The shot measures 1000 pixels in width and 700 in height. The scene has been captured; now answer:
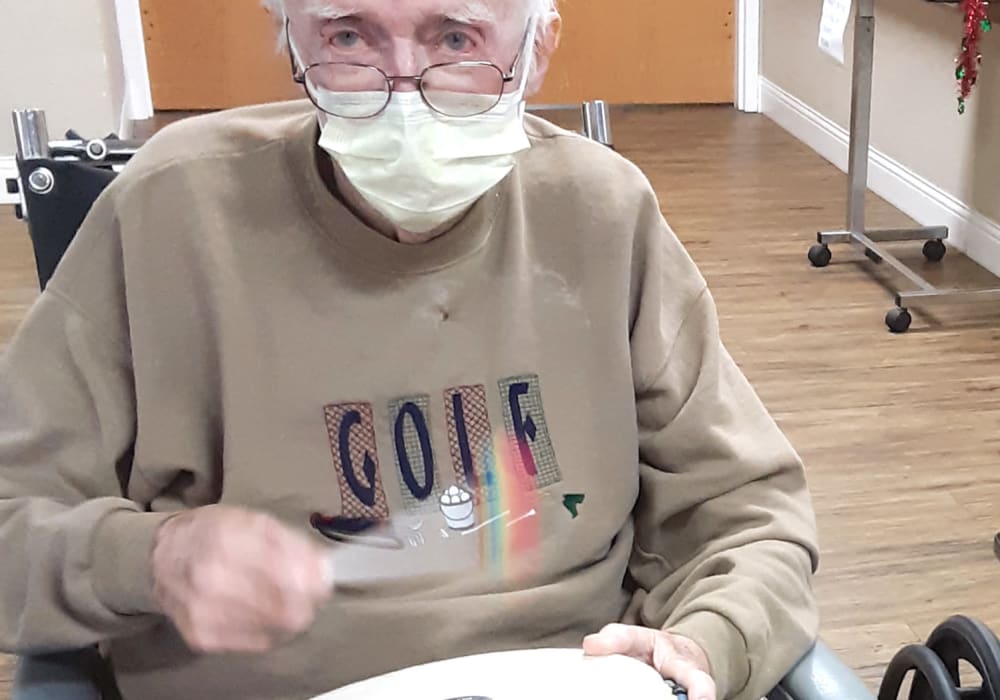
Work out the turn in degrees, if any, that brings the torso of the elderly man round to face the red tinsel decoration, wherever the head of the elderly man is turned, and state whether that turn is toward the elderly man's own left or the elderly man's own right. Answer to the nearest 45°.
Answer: approximately 135° to the elderly man's own left

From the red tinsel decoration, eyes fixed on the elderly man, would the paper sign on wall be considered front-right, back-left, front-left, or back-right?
back-right

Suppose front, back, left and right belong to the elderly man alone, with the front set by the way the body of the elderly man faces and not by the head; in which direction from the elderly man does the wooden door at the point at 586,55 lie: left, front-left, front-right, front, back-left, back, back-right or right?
back

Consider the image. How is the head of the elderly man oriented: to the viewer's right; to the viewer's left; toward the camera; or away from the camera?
toward the camera

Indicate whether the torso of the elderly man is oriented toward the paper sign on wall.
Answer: no

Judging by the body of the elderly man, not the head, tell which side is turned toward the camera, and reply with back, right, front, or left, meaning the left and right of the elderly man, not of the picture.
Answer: front

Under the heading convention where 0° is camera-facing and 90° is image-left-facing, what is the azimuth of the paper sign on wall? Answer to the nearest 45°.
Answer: approximately 45°

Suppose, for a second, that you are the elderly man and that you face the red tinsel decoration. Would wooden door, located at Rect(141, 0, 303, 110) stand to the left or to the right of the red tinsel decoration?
left

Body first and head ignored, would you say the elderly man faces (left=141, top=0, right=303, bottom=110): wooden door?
no

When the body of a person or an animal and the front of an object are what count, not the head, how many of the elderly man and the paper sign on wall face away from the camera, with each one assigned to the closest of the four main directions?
0

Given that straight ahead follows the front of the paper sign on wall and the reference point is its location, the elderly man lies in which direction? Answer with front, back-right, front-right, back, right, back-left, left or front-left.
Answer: front-left
